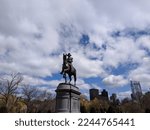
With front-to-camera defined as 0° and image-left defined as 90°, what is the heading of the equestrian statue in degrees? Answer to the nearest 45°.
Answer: approximately 45°
